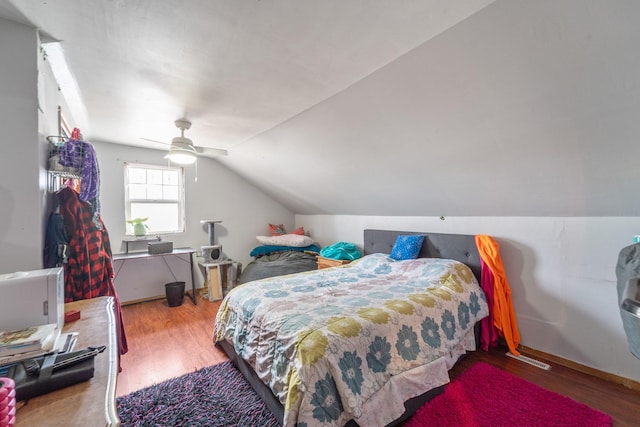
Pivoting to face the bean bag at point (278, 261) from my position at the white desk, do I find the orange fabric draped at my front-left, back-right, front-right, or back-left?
front-right

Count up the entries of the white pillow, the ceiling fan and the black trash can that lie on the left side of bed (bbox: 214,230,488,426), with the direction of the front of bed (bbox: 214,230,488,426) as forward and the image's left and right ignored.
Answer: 0

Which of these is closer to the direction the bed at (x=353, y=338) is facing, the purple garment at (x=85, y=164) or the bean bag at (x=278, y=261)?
the purple garment

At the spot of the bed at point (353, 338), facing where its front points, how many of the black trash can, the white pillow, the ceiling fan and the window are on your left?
0

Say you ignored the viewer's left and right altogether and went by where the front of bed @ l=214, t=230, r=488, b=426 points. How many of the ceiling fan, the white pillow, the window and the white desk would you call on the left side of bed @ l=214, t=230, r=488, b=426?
0

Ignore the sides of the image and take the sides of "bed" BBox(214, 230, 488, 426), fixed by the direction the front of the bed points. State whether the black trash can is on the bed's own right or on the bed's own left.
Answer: on the bed's own right

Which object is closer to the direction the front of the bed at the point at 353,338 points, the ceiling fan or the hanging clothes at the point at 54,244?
the hanging clothes

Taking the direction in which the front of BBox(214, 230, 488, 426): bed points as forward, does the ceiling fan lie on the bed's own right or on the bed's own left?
on the bed's own right

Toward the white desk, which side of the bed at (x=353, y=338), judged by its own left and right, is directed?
right

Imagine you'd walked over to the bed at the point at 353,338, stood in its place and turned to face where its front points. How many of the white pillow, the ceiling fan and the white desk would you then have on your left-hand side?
0

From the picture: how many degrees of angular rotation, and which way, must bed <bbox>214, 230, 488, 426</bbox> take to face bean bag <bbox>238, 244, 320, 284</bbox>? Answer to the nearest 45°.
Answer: approximately 90° to its right

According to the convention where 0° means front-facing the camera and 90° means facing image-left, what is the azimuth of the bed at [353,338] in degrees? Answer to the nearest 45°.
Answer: approximately 45°
